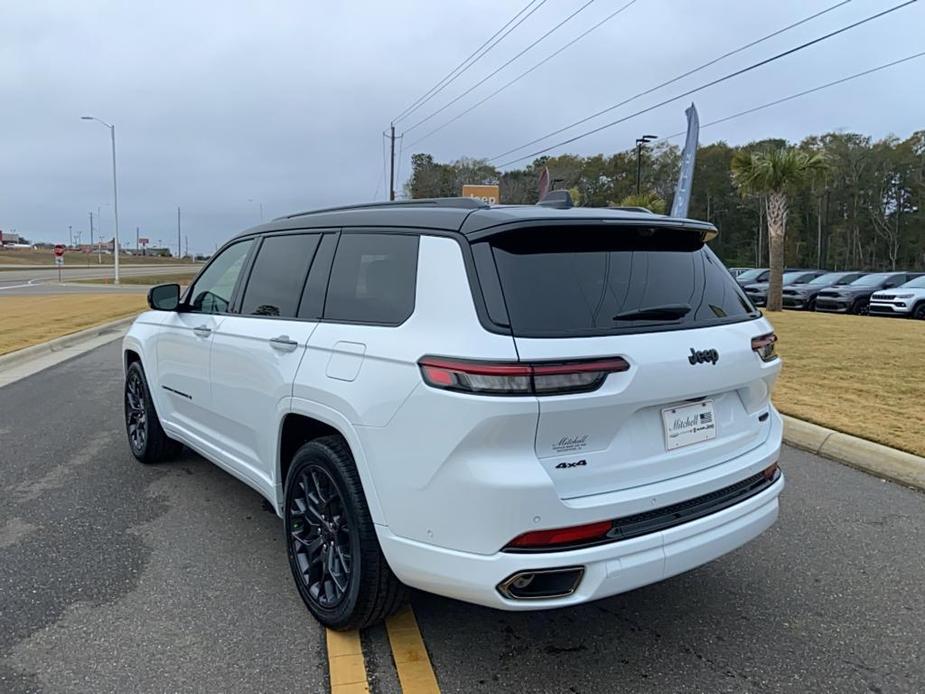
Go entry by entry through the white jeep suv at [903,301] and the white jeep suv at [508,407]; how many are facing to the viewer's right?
0

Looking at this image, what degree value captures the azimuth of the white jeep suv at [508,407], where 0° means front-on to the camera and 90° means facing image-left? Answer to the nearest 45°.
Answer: approximately 135°

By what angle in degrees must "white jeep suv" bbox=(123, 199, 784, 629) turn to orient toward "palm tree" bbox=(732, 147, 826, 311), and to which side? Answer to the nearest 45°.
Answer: approximately 90° to its right

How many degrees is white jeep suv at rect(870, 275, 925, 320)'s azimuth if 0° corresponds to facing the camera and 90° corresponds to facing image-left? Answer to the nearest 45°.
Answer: approximately 45°

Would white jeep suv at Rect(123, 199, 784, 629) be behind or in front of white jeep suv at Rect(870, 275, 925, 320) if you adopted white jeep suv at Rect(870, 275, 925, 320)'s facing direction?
in front

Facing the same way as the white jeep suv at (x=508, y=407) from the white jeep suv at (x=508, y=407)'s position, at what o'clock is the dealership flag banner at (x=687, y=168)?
The dealership flag banner is roughly at 2 o'clock from the white jeep suv.

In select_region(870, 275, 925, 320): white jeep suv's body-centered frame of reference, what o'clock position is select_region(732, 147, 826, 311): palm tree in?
The palm tree is roughly at 2 o'clock from the white jeep suv.

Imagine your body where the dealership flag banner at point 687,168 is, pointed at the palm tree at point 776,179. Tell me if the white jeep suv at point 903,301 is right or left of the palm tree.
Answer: right

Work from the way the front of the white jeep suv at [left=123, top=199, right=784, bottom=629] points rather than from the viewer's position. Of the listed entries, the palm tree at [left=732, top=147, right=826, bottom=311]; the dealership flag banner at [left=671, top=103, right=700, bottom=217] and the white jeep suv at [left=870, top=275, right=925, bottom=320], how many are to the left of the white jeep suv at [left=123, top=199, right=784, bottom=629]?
0

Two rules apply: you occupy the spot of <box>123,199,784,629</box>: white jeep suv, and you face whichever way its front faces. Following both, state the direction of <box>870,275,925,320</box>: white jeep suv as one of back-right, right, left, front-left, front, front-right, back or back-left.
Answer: right
